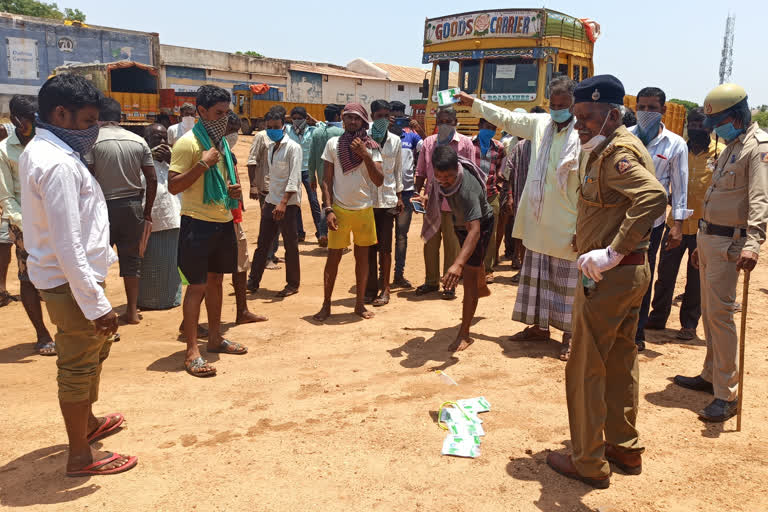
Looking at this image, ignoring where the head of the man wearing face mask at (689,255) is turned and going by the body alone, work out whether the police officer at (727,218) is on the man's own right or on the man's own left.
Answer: on the man's own left

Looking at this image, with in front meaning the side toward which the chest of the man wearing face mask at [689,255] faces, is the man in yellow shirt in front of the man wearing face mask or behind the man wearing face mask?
in front

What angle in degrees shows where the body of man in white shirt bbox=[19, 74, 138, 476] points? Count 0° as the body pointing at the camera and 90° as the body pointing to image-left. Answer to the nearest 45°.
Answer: approximately 270°

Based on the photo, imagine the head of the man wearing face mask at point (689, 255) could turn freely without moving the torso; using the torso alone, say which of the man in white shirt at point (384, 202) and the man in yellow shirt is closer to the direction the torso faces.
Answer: the man in yellow shirt

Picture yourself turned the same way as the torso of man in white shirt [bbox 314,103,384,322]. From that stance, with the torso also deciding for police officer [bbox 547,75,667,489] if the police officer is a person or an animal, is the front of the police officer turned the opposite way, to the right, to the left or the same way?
to the right

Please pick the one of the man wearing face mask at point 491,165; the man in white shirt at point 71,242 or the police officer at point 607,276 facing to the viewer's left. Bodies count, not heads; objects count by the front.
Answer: the police officer

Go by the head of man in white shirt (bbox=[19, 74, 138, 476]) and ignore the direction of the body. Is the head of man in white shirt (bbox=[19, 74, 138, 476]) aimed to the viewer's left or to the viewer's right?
to the viewer's right

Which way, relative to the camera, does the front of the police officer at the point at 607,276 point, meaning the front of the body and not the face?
to the viewer's left

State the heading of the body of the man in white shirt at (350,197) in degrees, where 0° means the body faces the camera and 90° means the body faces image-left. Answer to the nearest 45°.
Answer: approximately 0°

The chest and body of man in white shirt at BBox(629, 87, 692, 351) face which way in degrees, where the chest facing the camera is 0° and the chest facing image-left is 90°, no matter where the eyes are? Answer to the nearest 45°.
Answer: approximately 45°

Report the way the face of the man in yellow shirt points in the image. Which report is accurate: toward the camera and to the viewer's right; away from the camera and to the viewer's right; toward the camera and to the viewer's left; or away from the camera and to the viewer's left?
toward the camera and to the viewer's right
